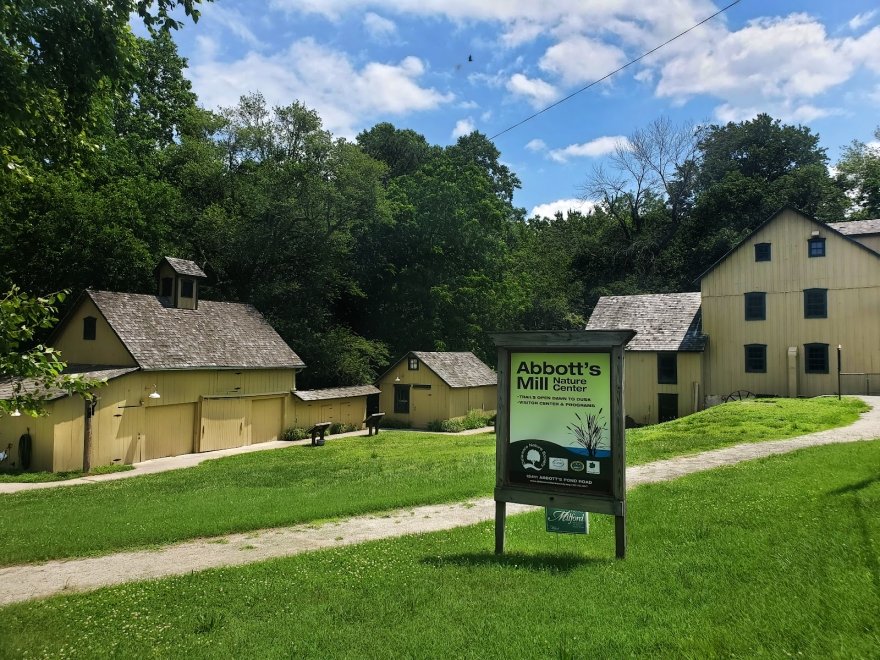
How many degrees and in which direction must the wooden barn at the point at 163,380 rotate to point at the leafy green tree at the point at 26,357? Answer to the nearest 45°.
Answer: approximately 45° to its right

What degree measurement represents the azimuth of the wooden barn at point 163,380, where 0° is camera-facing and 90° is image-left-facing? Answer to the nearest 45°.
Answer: approximately 315°

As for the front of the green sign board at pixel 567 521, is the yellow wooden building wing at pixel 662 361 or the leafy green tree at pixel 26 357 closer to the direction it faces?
the leafy green tree

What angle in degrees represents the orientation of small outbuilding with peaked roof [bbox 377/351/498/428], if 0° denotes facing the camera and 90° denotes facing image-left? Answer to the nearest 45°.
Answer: approximately 45°

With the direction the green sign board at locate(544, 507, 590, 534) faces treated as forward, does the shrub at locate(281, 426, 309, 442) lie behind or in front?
behind

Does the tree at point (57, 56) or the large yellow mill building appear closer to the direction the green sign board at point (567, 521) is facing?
the tree

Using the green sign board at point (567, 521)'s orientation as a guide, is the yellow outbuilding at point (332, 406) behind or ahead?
behind

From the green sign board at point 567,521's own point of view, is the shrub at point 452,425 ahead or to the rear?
to the rear

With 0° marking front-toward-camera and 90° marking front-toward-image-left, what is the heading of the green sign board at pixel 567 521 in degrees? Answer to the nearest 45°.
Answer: approximately 0°
